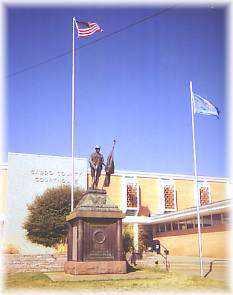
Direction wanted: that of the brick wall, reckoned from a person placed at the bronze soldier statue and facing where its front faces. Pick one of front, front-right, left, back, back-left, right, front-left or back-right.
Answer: back-right

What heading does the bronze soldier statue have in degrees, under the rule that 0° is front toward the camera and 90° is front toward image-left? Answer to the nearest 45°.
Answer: approximately 0°

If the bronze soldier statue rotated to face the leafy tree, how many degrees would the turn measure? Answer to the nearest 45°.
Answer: approximately 180°

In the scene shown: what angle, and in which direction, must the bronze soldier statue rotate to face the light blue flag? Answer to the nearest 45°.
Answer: approximately 135° to its left
